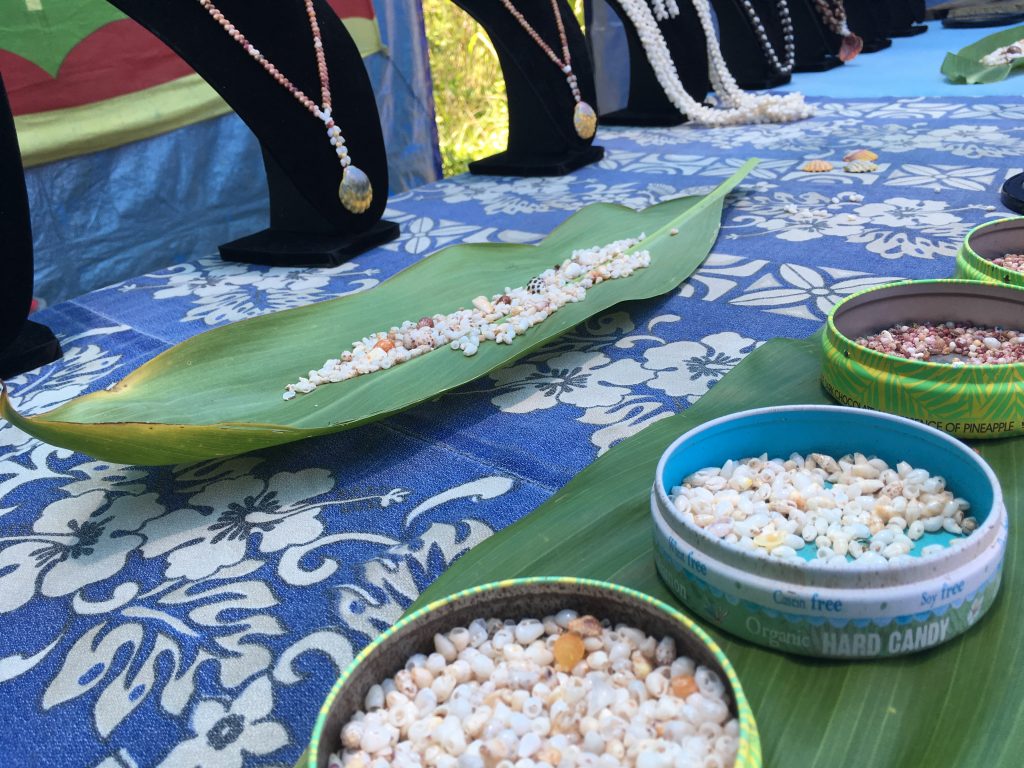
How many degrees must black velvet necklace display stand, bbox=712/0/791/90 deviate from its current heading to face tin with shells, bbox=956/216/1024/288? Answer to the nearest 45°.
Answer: approximately 45° to its right

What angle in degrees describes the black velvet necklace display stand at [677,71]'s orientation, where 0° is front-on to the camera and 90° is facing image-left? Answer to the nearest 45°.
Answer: approximately 315°

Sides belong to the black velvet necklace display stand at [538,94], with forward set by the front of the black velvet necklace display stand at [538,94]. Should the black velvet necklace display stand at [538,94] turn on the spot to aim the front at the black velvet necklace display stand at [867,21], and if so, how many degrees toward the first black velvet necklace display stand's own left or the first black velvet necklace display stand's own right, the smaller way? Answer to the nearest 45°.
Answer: approximately 90° to the first black velvet necklace display stand's own left

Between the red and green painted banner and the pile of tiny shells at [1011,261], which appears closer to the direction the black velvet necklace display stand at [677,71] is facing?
the pile of tiny shells

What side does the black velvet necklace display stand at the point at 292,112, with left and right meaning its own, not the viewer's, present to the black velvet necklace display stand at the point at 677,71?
left

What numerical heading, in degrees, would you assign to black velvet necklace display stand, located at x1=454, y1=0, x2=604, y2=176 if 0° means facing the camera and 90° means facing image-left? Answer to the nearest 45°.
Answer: approximately 315°

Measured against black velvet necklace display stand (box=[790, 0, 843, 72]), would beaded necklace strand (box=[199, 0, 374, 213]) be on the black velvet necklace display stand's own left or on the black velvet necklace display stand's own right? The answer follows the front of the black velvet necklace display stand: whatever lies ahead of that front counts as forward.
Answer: on the black velvet necklace display stand's own right

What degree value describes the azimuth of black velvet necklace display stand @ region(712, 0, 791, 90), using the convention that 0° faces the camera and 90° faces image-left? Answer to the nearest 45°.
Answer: approximately 315°

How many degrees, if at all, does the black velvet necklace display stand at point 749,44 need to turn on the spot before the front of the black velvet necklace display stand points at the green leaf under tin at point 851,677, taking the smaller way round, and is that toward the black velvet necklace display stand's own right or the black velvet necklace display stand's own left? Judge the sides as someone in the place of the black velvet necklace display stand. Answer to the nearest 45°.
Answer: approximately 45° to the black velvet necklace display stand's own right

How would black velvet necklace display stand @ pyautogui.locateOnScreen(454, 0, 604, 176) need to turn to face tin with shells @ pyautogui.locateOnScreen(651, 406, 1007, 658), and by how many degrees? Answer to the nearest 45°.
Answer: approximately 45° to its right
